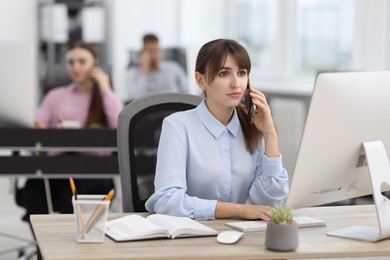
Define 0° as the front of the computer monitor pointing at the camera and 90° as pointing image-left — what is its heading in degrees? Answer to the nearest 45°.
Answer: approximately 135°

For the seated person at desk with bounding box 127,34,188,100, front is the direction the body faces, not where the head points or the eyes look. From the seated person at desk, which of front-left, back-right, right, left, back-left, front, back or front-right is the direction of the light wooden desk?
front

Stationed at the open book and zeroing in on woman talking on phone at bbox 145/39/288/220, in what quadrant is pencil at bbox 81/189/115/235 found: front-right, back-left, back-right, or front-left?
back-left

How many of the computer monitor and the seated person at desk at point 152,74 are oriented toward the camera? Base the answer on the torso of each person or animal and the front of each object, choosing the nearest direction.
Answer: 1

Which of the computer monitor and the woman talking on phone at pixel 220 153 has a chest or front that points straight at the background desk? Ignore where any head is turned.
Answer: the computer monitor

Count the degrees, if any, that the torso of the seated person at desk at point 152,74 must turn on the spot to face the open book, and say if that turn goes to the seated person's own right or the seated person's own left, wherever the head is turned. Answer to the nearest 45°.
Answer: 0° — they already face it

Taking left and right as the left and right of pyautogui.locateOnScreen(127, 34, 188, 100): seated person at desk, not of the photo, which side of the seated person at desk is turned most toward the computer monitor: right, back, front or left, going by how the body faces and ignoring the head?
front

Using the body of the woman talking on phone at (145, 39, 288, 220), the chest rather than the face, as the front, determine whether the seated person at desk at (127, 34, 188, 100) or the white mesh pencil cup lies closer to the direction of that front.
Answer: the white mesh pencil cup

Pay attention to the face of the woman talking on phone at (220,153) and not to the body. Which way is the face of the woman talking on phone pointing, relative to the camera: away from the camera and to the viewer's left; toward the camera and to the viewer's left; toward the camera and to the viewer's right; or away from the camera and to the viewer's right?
toward the camera and to the viewer's right

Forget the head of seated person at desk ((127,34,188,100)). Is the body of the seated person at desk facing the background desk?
yes

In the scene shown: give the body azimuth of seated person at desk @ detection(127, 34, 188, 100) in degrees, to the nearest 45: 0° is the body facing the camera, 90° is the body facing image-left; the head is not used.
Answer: approximately 0°

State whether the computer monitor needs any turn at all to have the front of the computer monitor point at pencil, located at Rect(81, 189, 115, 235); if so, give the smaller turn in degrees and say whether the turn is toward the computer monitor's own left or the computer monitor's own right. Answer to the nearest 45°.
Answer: approximately 45° to the computer monitor's own left

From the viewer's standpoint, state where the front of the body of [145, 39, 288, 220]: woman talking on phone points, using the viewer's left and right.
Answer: facing the viewer and to the right of the viewer

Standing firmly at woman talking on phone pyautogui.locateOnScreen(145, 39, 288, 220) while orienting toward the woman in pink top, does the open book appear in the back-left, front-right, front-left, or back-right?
back-left

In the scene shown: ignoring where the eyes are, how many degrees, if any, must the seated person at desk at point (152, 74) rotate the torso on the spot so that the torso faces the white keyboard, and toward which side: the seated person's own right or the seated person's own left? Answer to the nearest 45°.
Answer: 0° — they already face it
